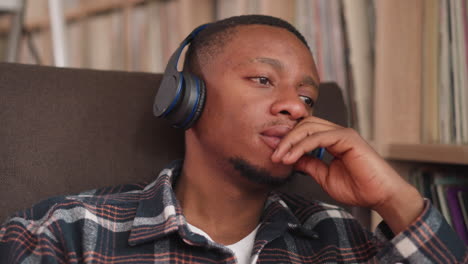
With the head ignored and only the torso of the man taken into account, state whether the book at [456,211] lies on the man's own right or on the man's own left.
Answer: on the man's own left

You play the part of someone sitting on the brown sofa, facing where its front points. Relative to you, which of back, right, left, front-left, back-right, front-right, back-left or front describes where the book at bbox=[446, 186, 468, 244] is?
left

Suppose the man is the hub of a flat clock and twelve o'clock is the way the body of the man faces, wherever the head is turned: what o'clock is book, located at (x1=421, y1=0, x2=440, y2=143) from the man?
The book is roughly at 9 o'clock from the man.

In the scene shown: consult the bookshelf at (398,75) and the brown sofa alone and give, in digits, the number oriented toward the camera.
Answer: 2

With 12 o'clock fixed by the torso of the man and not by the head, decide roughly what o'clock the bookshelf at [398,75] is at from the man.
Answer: The bookshelf is roughly at 9 o'clock from the man.

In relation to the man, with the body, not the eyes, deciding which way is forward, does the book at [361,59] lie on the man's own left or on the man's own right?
on the man's own left

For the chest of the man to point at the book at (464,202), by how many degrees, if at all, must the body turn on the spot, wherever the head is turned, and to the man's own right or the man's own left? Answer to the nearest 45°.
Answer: approximately 90° to the man's own left

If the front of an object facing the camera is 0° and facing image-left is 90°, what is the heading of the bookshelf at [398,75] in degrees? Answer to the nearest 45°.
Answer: approximately 0°

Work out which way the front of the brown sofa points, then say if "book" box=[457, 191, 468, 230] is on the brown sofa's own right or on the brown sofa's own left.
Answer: on the brown sofa's own left
